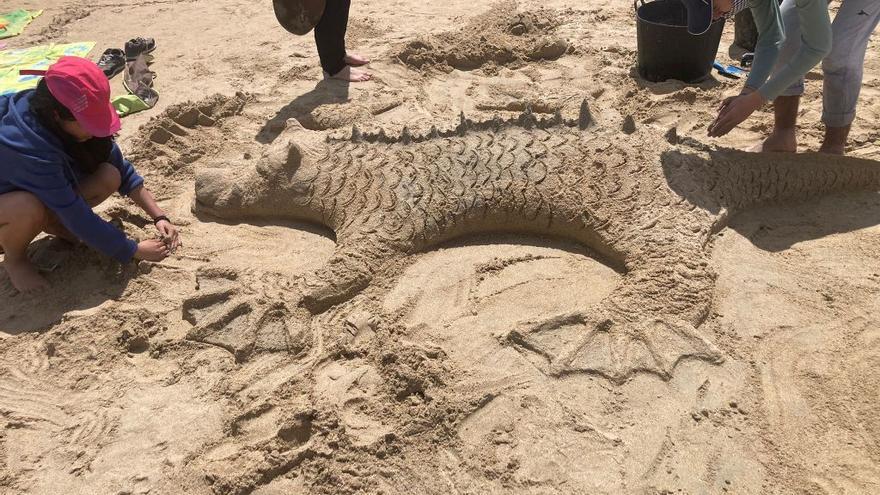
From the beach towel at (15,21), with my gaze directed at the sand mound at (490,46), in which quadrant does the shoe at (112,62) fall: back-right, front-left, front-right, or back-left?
front-right

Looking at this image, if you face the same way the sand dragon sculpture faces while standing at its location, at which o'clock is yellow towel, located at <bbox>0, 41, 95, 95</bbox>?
The yellow towel is roughly at 1 o'clock from the sand dragon sculpture.

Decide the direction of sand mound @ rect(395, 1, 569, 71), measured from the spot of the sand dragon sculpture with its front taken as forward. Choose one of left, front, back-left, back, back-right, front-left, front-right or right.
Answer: right

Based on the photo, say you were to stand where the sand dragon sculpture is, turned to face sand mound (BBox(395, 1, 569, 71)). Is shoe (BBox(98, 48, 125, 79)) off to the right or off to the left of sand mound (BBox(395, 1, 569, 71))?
left

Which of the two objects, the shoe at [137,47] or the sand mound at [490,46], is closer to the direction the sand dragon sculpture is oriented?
the shoe

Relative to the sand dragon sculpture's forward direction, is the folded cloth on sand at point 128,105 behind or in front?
in front

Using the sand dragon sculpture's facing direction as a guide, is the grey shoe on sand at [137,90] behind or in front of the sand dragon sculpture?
in front

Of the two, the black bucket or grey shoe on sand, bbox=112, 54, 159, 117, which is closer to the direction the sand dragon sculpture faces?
the grey shoe on sand

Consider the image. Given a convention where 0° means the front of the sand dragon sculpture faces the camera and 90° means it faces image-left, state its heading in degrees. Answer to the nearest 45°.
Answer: approximately 90°

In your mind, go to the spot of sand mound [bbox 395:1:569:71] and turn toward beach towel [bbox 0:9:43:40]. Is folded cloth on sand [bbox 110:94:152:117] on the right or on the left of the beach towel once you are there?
left

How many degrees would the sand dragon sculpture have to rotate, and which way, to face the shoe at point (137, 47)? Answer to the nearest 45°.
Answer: approximately 45° to its right
